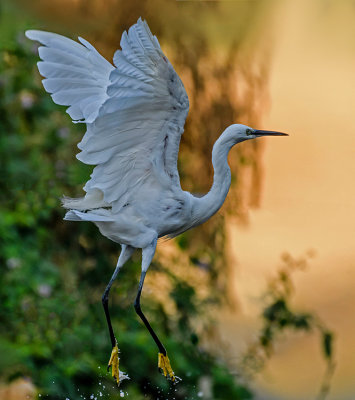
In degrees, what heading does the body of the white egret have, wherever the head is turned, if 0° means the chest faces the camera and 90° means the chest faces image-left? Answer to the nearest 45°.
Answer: approximately 270°
